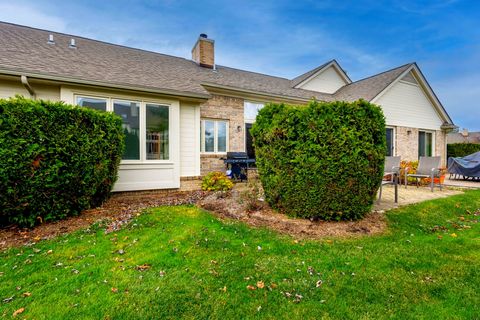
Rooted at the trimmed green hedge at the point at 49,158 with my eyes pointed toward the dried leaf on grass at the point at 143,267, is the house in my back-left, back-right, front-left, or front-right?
back-left

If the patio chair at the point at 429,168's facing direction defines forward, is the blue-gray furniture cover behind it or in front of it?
behind

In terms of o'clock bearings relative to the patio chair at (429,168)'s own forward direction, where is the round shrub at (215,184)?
The round shrub is roughly at 12 o'clock from the patio chair.

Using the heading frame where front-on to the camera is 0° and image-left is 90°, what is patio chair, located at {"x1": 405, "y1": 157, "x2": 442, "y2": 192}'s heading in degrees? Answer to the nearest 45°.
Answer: approximately 45°

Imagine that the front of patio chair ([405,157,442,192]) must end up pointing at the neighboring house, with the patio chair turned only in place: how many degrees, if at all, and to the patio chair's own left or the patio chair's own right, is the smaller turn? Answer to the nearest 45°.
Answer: approximately 135° to the patio chair's own right

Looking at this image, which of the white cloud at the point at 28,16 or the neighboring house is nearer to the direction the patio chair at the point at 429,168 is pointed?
the white cloud

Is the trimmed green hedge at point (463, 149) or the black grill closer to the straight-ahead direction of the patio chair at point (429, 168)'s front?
the black grill
